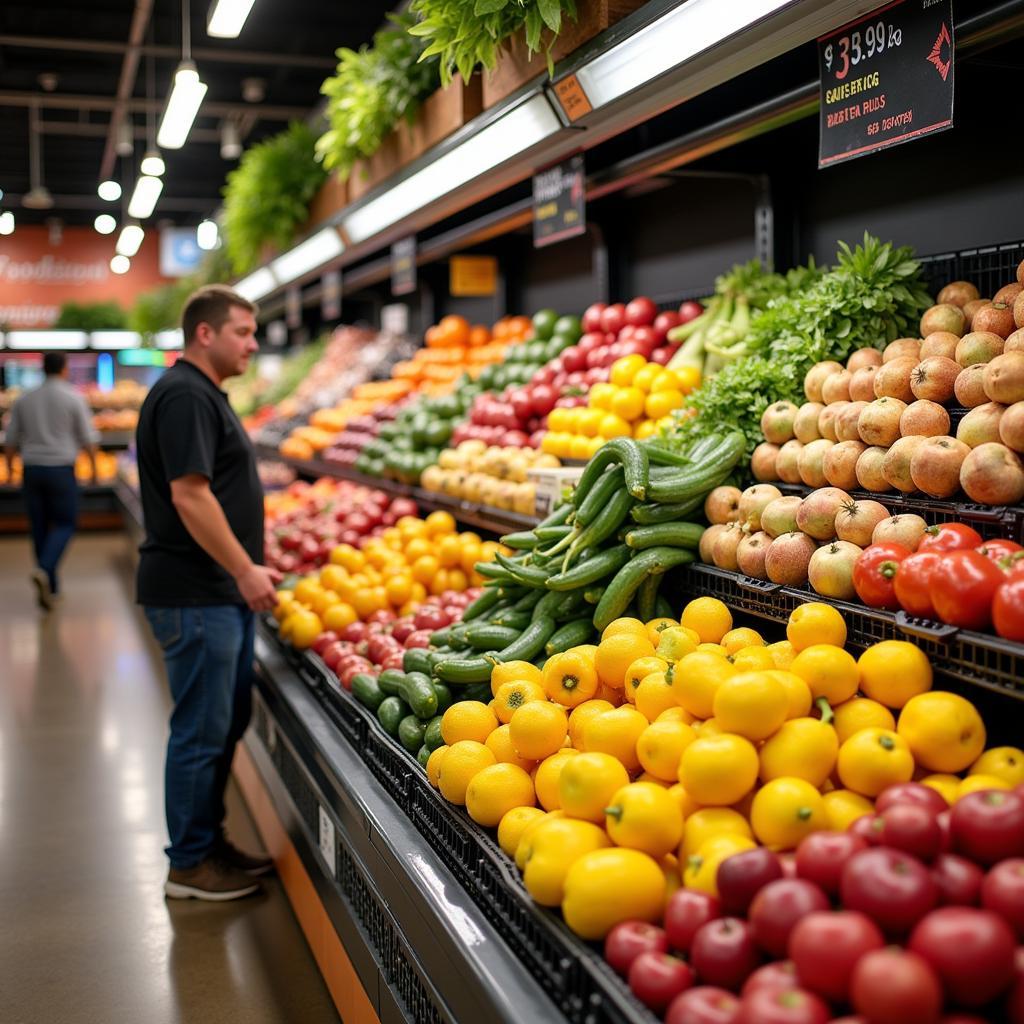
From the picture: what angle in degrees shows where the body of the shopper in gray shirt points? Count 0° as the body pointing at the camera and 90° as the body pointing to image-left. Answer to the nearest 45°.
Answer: approximately 180°

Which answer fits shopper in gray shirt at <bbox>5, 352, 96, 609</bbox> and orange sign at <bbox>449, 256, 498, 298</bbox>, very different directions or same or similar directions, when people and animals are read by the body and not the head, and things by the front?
very different directions

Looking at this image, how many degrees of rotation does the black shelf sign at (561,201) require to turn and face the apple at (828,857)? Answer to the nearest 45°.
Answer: approximately 45° to its left

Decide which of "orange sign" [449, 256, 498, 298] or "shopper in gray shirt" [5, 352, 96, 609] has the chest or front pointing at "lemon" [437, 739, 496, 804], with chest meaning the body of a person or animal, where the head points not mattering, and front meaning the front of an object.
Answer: the orange sign

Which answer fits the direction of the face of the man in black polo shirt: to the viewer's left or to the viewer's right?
to the viewer's right

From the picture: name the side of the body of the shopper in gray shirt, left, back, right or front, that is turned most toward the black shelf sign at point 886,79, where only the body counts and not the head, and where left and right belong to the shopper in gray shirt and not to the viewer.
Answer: back

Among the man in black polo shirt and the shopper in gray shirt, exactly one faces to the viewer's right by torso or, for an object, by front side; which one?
the man in black polo shirt

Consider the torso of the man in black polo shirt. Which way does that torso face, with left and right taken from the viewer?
facing to the right of the viewer

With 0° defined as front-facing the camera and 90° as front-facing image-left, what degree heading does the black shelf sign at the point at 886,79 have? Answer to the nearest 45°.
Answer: approximately 45°

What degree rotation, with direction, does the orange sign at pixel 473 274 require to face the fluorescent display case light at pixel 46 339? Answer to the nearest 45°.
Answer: approximately 135° to its right

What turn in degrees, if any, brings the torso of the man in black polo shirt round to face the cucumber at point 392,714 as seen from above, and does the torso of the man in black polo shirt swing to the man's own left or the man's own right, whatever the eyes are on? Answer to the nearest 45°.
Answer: approximately 45° to the man's own right
